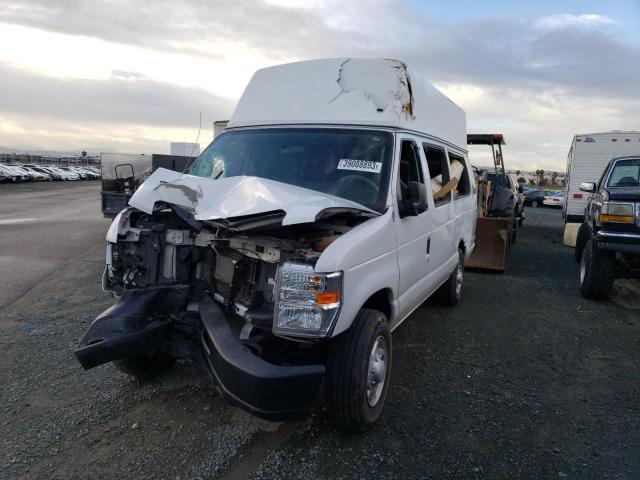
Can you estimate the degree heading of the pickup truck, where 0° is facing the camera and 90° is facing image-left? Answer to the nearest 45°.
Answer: approximately 0°

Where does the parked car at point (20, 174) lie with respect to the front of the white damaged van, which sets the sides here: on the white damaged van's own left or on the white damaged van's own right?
on the white damaged van's own right

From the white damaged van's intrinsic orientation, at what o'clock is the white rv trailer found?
The white rv trailer is roughly at 6 o'clock from the white damaged van.

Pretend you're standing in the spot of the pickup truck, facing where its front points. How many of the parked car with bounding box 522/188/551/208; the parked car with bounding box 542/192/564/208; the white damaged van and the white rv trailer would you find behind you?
3

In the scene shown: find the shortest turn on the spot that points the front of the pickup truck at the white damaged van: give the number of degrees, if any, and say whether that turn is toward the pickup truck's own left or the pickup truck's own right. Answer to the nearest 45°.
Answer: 0° — it already faces it

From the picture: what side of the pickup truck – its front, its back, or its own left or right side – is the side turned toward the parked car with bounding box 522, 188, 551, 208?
back

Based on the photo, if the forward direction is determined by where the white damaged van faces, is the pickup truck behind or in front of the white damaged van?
behind

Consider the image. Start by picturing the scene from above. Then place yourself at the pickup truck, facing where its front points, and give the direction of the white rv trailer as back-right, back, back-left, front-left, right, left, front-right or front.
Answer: back

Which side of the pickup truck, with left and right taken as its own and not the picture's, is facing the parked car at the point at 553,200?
back

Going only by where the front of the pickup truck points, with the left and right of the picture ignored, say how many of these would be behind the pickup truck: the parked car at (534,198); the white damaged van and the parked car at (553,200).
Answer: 2

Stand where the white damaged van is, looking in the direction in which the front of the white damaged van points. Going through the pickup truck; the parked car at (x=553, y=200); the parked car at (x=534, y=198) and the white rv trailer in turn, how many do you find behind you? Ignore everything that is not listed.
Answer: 4

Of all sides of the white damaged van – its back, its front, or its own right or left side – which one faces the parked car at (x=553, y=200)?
back

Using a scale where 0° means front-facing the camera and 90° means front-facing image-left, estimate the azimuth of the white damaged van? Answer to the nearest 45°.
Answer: approximately 45°
